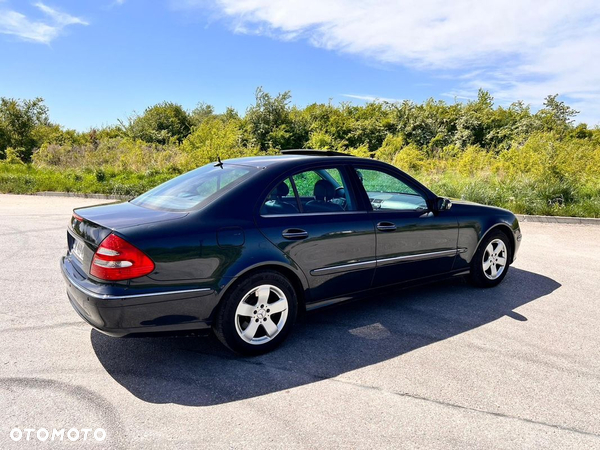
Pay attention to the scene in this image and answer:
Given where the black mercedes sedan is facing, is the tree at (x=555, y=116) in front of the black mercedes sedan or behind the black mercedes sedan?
in front

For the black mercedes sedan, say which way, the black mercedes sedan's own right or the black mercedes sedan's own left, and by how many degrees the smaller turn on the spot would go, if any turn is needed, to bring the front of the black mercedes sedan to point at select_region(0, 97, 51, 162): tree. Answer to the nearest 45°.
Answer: approximately 90° to the black mercedes sedan's own left

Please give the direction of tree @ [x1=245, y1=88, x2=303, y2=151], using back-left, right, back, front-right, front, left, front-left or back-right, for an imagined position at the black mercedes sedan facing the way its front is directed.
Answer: front-left

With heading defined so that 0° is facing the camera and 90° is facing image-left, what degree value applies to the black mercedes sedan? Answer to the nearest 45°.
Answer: approximately 225°

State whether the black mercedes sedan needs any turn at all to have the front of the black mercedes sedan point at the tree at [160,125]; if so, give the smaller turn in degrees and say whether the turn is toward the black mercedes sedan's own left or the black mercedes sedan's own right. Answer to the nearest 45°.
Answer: approximately 45° to the black mercedes sedan's own left
